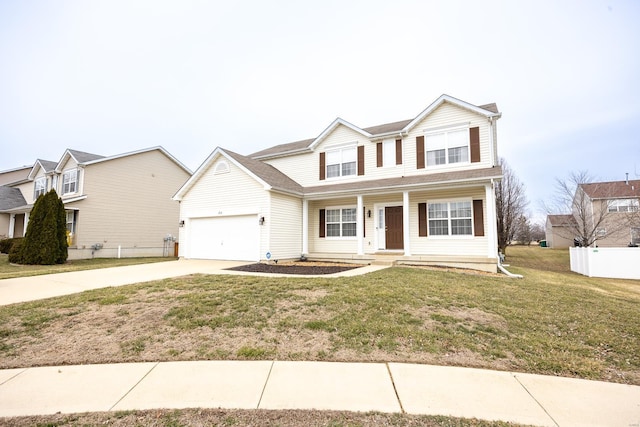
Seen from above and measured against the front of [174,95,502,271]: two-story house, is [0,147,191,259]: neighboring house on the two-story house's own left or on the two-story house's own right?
on the two-story house's own right

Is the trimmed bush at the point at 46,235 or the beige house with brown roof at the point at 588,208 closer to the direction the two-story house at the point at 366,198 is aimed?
the trimmed bush

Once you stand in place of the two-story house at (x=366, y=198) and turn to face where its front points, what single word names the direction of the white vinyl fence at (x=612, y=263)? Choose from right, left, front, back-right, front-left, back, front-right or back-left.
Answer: back-left

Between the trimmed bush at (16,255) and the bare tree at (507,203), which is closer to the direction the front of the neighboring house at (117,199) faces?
the trimmed bush

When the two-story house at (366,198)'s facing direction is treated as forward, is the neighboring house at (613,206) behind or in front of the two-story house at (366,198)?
behind

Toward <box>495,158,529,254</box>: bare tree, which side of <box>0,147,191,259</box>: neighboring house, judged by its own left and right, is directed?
left

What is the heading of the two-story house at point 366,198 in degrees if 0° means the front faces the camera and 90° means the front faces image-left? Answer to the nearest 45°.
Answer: approximately 45°

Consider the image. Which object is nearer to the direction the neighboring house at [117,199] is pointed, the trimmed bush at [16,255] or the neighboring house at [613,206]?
the trimmed bush
